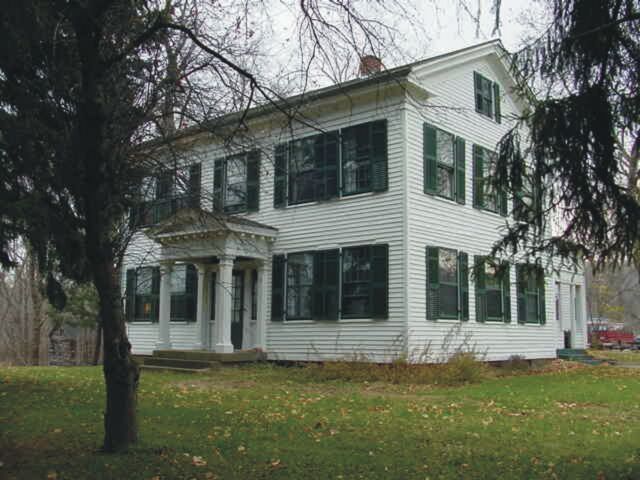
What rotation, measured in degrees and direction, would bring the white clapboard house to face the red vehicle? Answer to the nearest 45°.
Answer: approximately 180°

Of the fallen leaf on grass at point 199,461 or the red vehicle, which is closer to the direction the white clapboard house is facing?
the fallen leaf on grass

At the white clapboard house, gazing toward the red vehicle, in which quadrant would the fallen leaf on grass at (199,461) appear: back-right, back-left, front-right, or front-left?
back-right

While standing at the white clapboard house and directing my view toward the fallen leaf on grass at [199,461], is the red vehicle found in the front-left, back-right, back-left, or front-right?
back-left

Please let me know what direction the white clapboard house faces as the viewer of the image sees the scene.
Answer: facing the viewer and to the left of the viewer

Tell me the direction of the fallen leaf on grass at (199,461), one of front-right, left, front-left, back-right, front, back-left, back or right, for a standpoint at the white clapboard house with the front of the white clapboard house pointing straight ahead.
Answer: front-left
